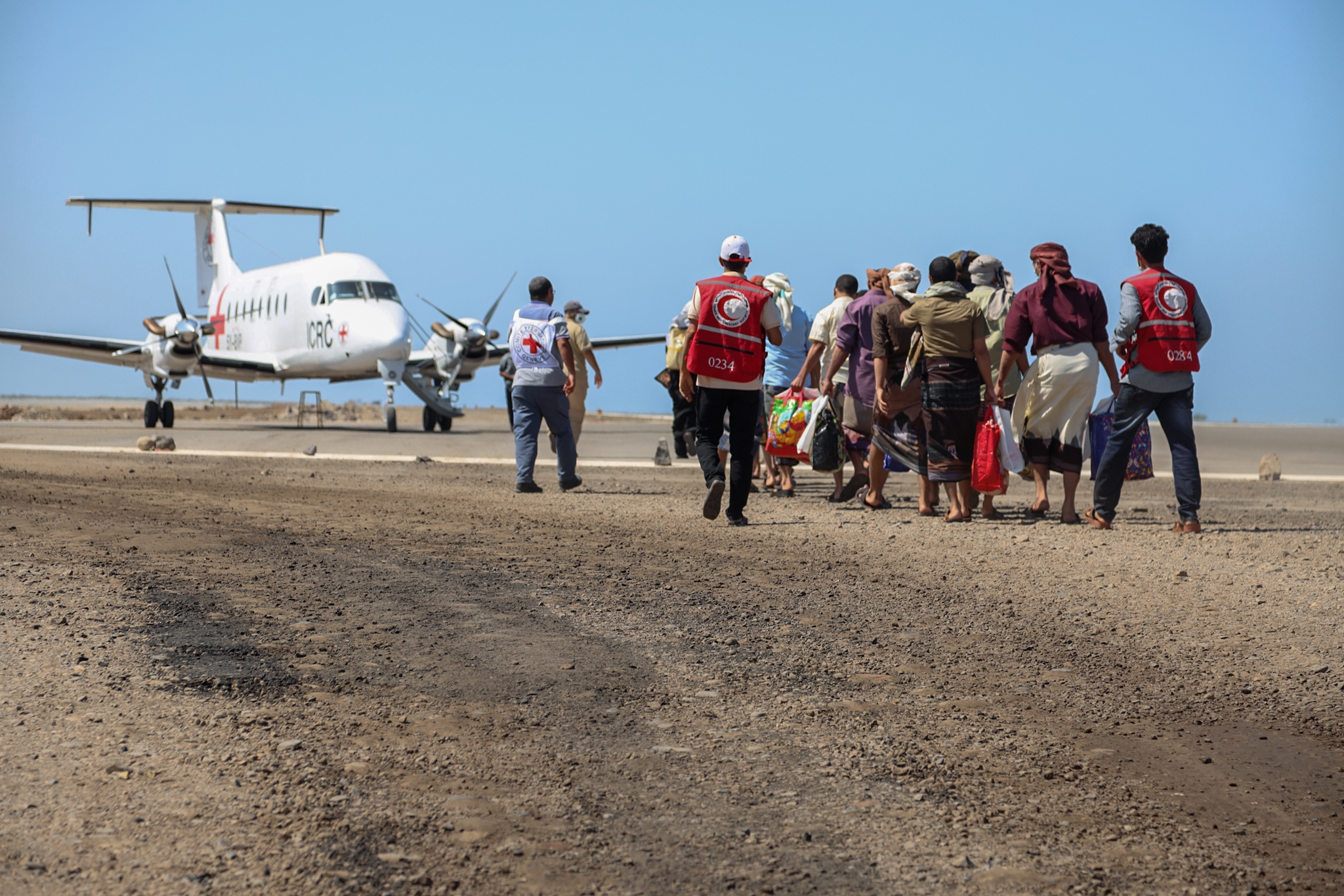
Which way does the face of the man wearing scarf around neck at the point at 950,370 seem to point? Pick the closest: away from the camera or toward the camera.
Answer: away from the camera

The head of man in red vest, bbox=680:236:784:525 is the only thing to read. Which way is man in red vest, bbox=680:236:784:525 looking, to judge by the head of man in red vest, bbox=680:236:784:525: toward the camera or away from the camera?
away from the camera

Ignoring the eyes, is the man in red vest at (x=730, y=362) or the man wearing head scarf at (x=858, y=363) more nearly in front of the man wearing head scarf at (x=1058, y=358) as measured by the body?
the man wearing head scarf

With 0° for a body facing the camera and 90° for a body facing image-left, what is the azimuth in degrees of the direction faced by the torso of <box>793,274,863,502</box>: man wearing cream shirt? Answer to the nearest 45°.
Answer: approximately 135°

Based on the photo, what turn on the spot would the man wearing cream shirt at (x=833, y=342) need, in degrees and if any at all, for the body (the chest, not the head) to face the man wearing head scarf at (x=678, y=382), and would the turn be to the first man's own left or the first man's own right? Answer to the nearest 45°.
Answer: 0° — they already face them

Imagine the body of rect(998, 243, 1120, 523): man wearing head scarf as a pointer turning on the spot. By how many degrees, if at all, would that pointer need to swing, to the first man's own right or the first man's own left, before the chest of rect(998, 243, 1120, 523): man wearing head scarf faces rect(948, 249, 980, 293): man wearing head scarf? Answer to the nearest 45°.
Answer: approximately 45° to the first man's own left

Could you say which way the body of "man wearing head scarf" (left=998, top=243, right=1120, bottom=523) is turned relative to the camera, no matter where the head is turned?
away from the camera

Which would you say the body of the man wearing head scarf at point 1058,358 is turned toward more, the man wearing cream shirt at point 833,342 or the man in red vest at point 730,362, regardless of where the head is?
the man wearing cream shirt

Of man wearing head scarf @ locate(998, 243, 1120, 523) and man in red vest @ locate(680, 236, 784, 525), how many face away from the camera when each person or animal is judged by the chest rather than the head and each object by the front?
2

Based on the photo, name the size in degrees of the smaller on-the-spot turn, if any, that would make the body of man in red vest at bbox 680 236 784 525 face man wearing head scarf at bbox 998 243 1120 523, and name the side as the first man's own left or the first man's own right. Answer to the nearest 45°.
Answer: approximately 90° to the first man's own right

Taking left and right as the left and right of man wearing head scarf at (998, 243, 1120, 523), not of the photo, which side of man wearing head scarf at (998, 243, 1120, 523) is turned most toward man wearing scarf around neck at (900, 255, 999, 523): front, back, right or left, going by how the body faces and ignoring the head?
left

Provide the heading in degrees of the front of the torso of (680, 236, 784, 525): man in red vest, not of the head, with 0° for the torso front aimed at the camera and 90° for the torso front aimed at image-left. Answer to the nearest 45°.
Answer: approximately 180°
